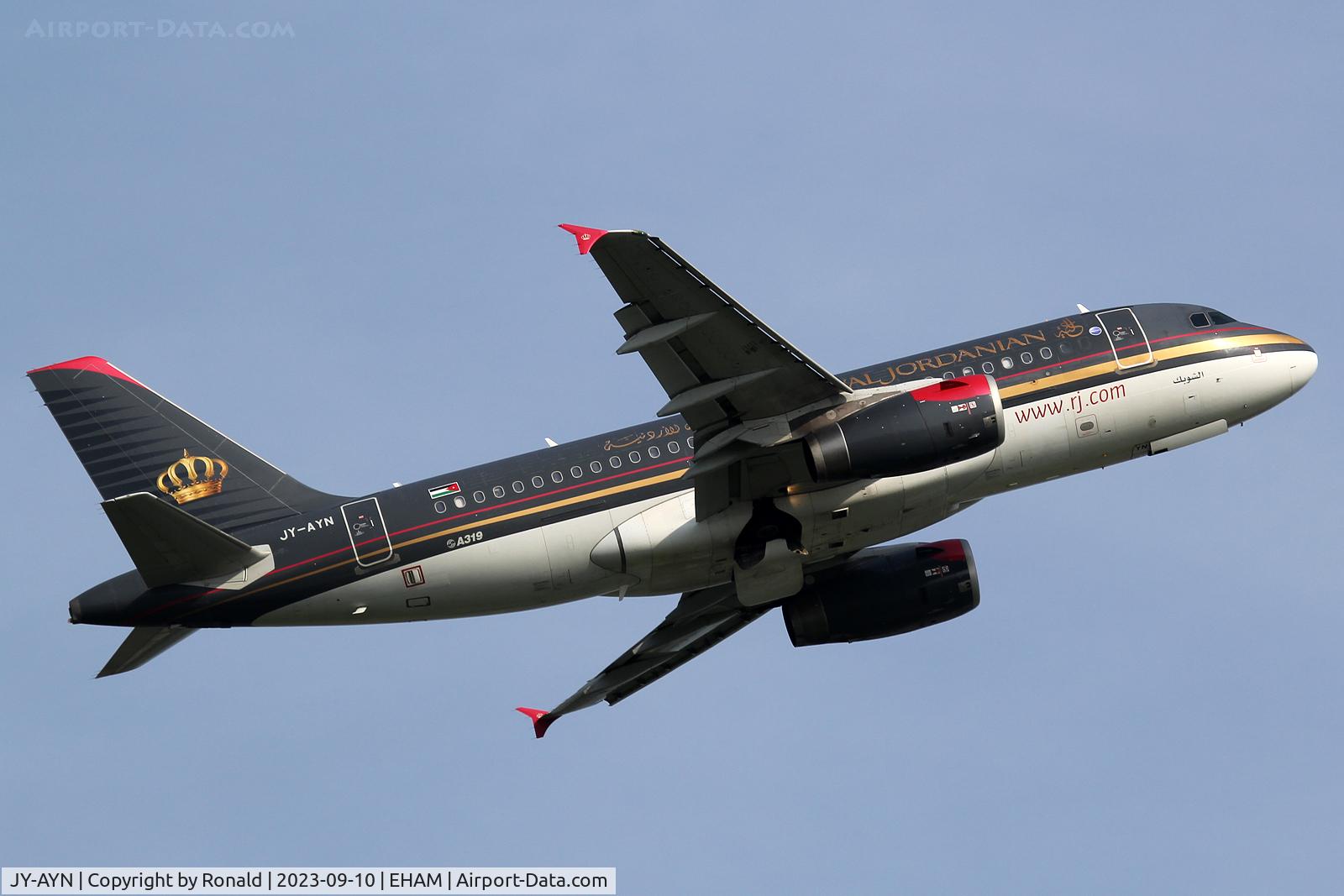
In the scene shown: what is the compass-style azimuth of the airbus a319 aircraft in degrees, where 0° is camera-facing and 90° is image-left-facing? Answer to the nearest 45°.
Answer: approximately 270°
